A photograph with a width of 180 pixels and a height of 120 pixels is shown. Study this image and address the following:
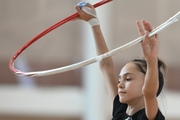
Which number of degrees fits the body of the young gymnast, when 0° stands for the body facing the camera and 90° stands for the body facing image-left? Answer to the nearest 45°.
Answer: approximately 45°
